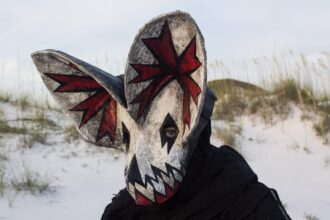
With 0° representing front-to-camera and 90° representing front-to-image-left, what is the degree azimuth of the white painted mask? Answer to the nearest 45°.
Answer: approximately 45°
